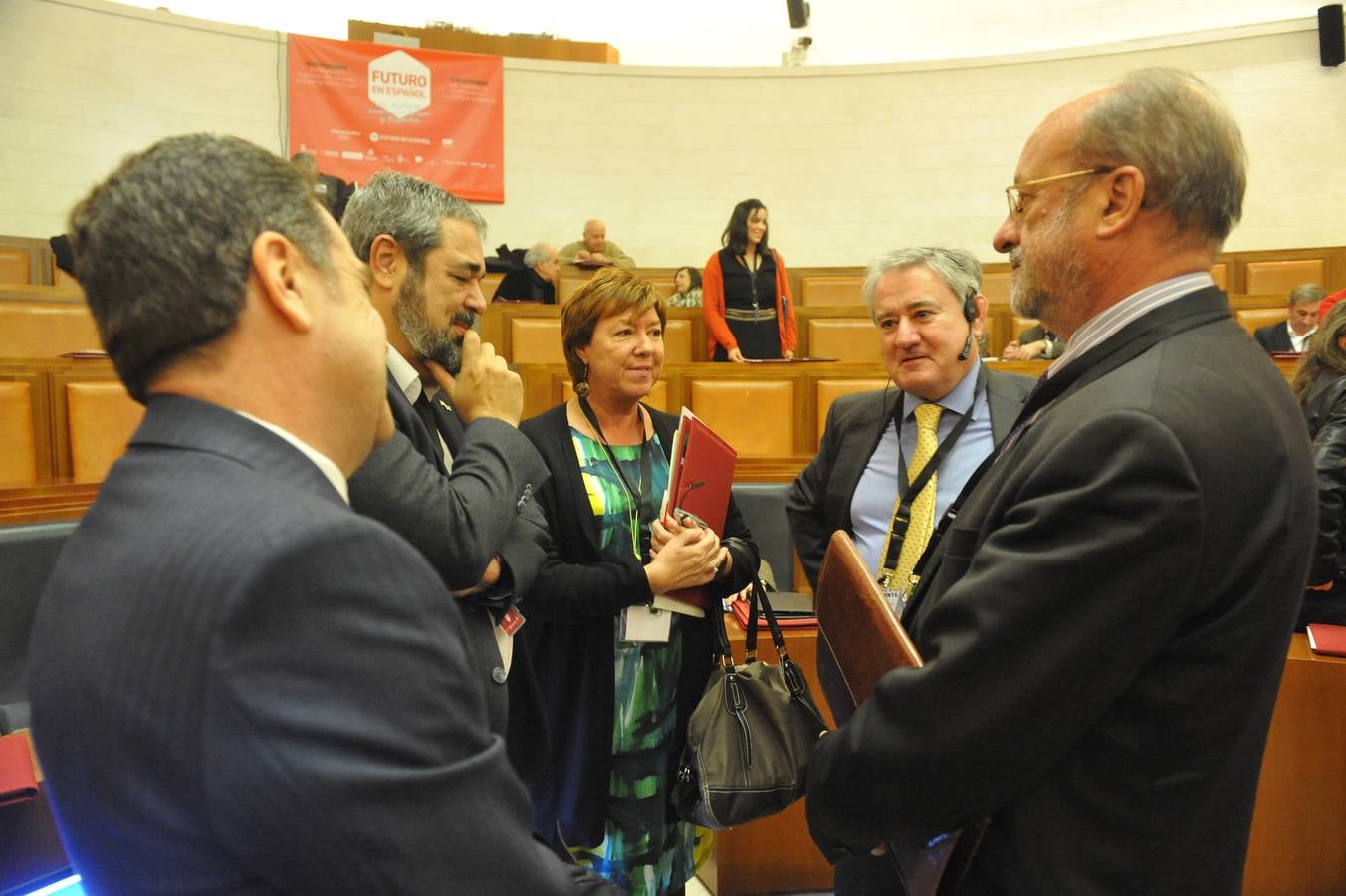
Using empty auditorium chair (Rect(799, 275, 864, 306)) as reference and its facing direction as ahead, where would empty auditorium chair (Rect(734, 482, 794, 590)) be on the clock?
empty auditorium chair (Rect(734, 482, 794, 590)) is roughly at 12 o'clock from empty auditorium chair (Rect(799, 275, 864, 306)).

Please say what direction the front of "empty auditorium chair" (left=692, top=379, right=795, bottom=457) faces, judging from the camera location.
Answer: facing the viewer

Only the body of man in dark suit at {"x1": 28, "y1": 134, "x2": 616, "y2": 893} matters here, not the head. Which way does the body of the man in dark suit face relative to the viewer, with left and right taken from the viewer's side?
facing away from the viewer and to the right of the viewer

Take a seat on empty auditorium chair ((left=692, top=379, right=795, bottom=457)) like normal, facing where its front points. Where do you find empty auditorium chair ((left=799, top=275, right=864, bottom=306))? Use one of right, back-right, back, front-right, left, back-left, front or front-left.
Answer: back

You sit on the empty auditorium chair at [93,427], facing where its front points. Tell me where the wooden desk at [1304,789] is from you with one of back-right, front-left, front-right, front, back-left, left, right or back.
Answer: front-left

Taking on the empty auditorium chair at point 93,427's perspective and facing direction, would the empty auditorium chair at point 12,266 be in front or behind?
behind

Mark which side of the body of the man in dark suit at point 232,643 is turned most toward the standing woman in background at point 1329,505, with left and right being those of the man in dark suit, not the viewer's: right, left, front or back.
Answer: front

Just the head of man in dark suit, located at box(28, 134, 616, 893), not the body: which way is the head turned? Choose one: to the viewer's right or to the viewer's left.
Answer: to the viewer's right

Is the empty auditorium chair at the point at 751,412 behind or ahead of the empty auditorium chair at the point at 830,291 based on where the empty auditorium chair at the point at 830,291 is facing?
ahead

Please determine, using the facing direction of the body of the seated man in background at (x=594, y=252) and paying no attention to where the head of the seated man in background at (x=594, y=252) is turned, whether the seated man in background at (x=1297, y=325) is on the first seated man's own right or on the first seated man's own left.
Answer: on the first seated man's own left

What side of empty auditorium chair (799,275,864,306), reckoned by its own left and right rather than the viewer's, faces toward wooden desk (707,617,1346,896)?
front

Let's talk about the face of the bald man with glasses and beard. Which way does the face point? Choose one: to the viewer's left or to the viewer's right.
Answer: to the viewer's left

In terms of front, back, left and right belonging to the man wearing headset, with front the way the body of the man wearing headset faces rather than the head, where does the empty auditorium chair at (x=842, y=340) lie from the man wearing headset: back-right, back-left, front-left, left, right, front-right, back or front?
back-right

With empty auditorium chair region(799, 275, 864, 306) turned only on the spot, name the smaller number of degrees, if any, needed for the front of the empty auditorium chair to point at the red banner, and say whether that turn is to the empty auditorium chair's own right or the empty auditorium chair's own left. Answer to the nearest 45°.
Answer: approximately 90° to the empty auditorium chair's own right
